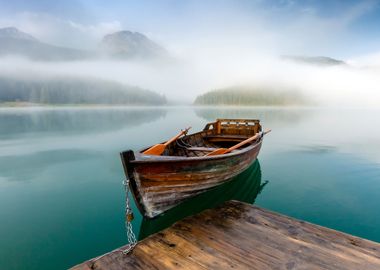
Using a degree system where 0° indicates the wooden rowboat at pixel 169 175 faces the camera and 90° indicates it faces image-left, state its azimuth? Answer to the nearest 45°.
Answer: approximately 45°
